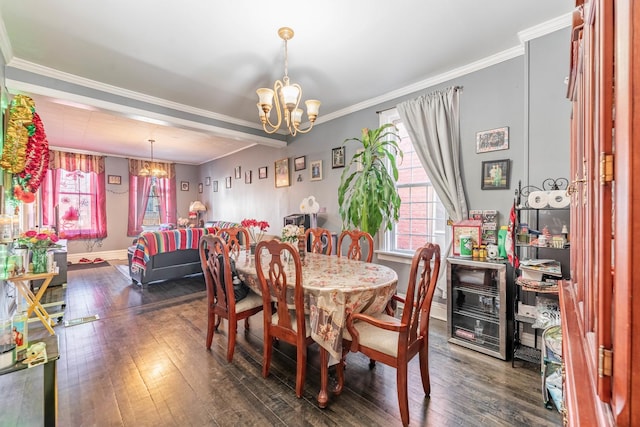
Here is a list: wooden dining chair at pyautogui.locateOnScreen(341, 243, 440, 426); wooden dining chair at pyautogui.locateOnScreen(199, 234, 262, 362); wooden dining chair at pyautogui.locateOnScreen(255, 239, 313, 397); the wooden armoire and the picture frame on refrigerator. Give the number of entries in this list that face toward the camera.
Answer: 1

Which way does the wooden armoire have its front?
to the viewer's left

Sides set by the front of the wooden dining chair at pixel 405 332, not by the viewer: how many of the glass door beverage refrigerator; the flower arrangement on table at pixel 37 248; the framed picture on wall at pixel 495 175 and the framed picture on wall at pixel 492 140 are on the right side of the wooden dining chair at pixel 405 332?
3

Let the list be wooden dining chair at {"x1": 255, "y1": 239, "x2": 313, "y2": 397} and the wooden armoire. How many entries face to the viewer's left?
1

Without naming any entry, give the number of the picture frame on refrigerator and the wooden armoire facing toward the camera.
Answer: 1

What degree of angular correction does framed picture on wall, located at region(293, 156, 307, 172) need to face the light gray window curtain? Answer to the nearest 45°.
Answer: approximately 90° to its left

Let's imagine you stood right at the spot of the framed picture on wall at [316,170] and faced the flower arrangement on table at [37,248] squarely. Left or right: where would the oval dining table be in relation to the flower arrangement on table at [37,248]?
left

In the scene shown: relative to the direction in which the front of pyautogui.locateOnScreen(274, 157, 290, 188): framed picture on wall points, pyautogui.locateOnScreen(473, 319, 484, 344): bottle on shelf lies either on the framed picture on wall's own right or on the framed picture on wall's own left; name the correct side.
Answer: on the framed picture on wall's own left

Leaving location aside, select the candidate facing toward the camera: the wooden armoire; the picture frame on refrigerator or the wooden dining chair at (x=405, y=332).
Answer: the picture frame on refrigerator

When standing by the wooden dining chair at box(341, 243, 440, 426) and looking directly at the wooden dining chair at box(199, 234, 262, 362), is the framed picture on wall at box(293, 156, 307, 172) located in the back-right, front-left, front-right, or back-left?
front-right

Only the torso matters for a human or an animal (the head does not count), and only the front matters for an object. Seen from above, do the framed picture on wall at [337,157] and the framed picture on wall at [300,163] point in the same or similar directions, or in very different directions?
same or similar directions

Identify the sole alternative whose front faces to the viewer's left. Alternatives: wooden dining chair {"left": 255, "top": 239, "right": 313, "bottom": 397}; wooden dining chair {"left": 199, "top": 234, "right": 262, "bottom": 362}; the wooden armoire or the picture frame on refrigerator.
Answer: the wooden armoire

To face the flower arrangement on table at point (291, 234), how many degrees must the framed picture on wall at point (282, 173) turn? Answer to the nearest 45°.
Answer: approximately 45° to its left

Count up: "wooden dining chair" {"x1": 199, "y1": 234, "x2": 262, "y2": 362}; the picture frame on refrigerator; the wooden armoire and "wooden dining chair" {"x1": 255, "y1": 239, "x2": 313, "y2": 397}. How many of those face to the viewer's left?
1

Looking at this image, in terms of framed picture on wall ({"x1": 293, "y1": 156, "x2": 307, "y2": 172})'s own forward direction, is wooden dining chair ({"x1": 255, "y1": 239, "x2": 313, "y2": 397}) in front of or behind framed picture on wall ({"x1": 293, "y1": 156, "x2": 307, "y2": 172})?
in front

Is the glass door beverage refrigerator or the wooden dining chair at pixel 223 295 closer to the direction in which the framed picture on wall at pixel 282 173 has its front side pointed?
the wooden dining chair

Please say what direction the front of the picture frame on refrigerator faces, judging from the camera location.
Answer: facing the viewer

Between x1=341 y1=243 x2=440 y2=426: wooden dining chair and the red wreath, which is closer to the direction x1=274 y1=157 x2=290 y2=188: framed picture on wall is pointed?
the red wreath
